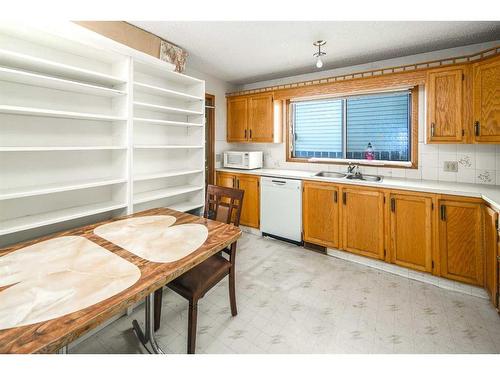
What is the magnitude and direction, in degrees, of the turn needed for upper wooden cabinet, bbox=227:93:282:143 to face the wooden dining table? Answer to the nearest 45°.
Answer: approximately 45° to its left

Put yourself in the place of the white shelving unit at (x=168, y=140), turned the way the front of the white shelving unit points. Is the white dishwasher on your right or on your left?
on your left

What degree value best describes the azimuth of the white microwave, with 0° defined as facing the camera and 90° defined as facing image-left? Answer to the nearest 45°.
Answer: approximately 45°

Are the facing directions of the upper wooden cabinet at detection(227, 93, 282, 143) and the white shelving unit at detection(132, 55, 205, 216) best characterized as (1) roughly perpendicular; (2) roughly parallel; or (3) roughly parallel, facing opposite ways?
roughly perpendicular

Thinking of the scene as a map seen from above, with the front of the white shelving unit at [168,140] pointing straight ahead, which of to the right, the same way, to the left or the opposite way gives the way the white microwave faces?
to the right
